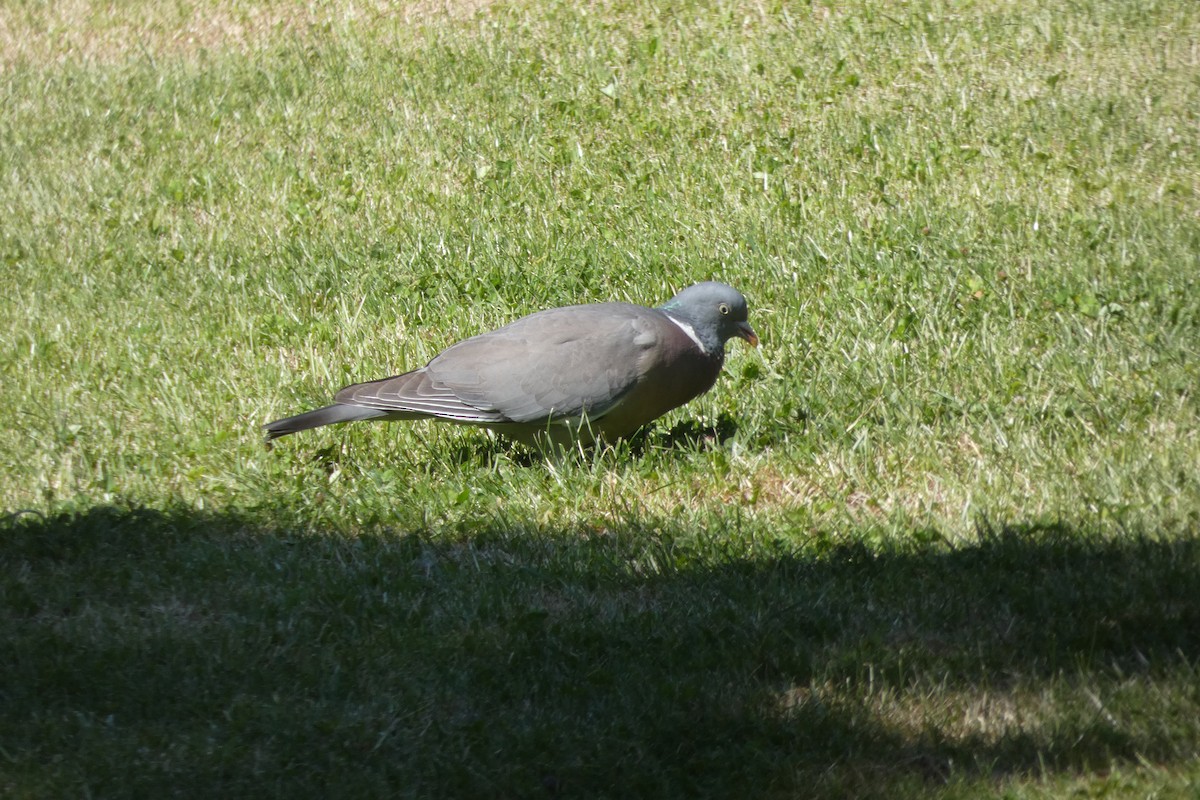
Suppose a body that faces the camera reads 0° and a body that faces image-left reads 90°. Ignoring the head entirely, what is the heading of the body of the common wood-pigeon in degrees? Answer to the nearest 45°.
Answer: approximately 270°
